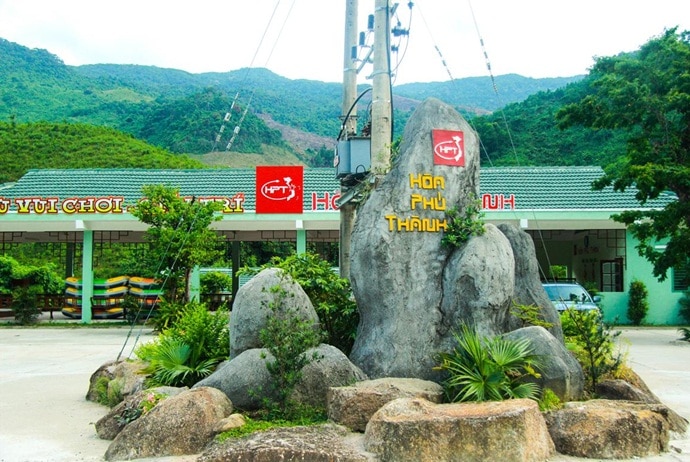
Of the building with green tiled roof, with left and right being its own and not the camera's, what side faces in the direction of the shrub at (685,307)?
left

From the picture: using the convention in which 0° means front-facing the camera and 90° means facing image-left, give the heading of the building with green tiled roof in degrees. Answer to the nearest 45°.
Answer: approximately 0°

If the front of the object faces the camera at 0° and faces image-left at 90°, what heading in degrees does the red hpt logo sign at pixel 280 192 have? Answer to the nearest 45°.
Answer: approximately 0°

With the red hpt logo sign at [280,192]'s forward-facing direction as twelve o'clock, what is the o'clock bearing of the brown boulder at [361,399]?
The brown boulder is roughly at 12 o'clock from the red hpt logo sign.

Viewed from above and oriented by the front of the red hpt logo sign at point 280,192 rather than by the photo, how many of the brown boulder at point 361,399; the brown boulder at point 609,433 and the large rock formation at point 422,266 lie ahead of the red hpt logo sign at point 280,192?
3

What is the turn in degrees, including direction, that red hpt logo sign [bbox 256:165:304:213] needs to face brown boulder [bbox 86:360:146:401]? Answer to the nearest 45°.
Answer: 0° — it already faces it

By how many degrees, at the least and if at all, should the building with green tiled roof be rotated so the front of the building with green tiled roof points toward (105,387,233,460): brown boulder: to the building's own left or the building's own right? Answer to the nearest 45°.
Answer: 0° — it already faces it

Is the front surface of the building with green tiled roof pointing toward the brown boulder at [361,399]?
yes

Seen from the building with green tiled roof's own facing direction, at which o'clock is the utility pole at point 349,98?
The utility pole is roughly at 12 o'clock from the building with green tiled roof.

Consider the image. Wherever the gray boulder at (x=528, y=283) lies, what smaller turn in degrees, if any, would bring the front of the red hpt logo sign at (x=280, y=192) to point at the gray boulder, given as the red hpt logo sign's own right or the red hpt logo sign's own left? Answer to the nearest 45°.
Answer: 0° — it already faces it
